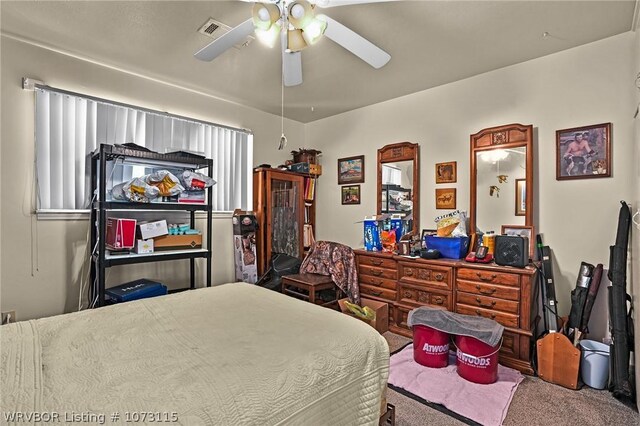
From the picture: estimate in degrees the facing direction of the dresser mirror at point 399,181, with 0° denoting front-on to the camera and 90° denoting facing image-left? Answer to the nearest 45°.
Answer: approximately 45°

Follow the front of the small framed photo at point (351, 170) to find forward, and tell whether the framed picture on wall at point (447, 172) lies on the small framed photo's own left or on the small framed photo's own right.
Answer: on the small framed photo's own left

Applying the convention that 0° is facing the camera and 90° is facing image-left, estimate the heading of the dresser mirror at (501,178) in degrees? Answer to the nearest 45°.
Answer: approximately 45°
